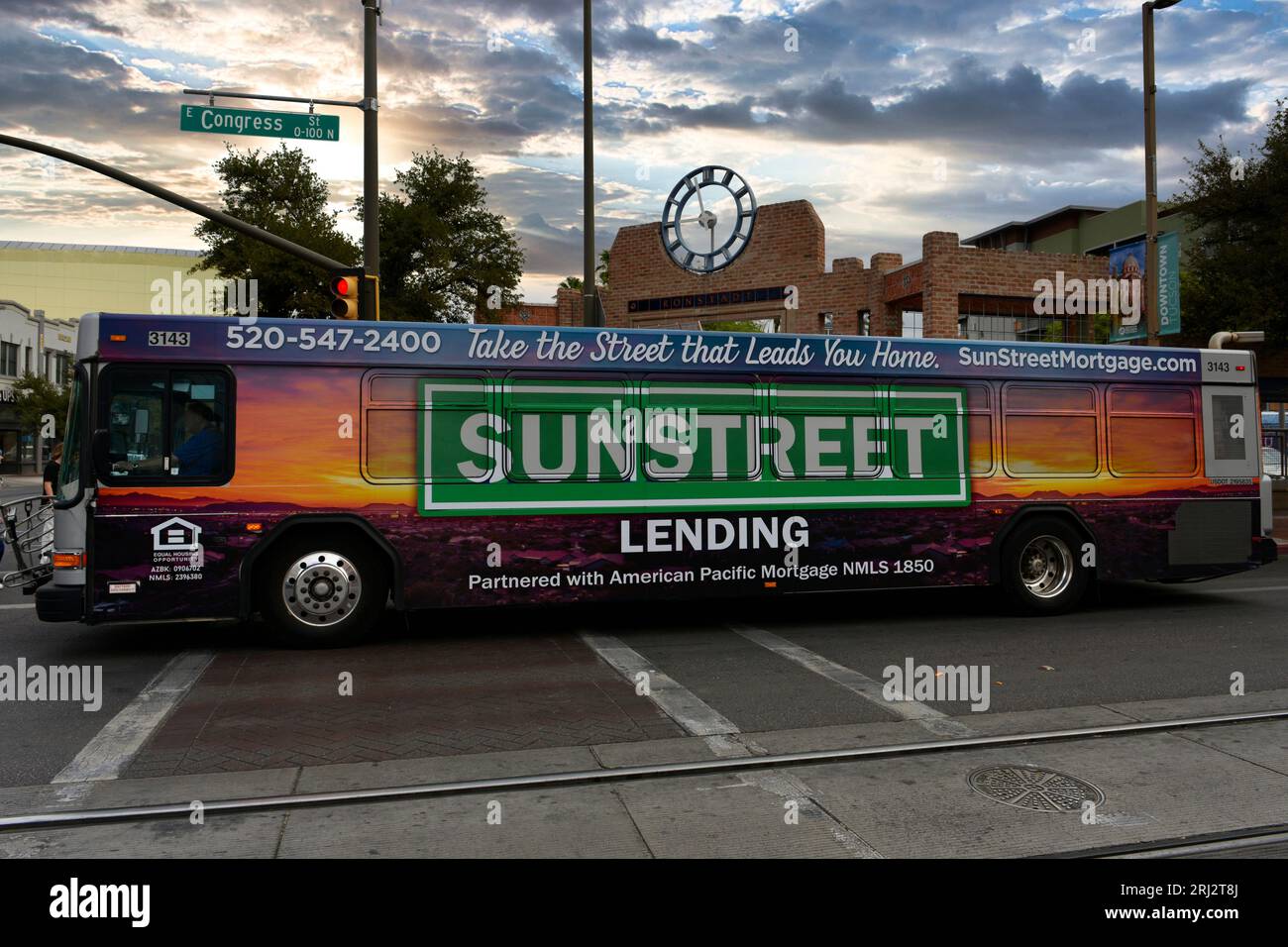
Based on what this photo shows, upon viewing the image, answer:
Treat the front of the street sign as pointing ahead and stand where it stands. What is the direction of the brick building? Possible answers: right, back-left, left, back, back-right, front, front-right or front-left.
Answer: back-left

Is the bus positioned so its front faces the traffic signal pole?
no

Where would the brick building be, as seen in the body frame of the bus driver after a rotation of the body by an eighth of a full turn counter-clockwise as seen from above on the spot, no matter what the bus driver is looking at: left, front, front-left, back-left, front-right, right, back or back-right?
back

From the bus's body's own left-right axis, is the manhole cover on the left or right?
on its left

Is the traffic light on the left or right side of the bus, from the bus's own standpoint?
on its right

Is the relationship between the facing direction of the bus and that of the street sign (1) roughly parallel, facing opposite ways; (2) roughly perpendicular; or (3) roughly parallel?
roughly perpendicular

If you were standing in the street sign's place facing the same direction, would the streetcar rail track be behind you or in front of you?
in front

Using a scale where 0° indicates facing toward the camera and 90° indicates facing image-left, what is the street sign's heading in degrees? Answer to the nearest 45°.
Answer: approximately 0°

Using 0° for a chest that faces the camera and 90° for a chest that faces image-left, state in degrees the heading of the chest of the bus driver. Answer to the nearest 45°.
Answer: approximately 90°

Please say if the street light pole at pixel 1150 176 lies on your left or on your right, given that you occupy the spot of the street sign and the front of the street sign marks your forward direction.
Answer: on your left

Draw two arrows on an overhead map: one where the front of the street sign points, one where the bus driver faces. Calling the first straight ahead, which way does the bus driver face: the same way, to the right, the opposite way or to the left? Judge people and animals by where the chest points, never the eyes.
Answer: to the right

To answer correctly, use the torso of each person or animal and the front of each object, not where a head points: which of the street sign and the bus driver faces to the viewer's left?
the bus driver

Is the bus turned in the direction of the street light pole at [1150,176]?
no

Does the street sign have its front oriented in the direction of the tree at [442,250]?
no

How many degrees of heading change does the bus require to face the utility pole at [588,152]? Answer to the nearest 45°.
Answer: approximately 90° to its right

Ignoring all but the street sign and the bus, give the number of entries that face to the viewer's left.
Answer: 1

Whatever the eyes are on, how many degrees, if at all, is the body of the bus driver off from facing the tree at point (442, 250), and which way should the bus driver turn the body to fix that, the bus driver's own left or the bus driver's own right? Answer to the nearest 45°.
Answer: approximately 90° to the bus driver's own right
